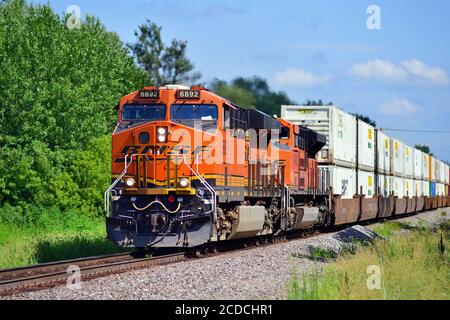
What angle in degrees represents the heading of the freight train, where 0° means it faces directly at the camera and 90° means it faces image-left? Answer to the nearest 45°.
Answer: approximately 45°

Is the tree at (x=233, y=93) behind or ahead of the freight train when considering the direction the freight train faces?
behind
